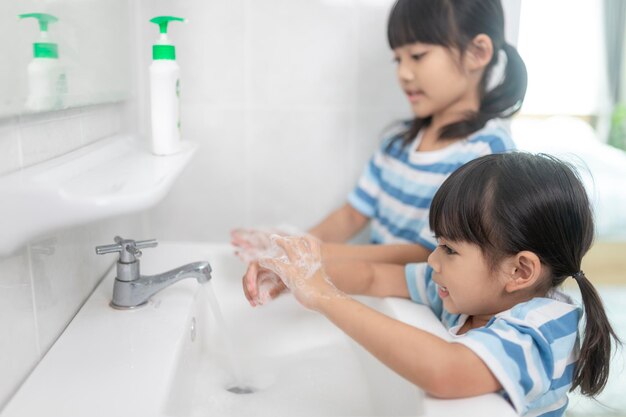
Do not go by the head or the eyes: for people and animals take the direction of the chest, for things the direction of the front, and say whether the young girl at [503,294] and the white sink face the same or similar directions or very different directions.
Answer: very different directions

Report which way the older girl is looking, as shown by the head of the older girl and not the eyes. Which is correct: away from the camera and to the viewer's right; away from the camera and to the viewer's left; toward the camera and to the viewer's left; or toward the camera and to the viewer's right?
toward the camera and to the viewer's left

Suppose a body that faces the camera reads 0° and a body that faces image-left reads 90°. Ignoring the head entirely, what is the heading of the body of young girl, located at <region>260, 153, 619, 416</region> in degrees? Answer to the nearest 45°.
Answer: approximately 90°

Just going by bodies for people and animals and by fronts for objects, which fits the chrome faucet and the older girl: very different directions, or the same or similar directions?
very different directions

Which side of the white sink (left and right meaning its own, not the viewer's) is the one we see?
right

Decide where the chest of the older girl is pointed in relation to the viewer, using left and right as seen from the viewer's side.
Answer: facing the viewer and to the left of the viewer

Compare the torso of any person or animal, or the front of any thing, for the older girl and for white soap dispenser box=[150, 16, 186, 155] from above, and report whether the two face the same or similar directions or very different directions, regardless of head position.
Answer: very different directions

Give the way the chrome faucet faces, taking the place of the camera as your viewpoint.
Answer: facing to the right of the viewer

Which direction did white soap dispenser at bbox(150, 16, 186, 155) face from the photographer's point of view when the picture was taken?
facing to the right of the viewer

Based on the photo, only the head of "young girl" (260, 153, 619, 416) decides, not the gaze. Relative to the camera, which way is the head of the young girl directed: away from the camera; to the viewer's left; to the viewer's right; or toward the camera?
to the viewer's left
